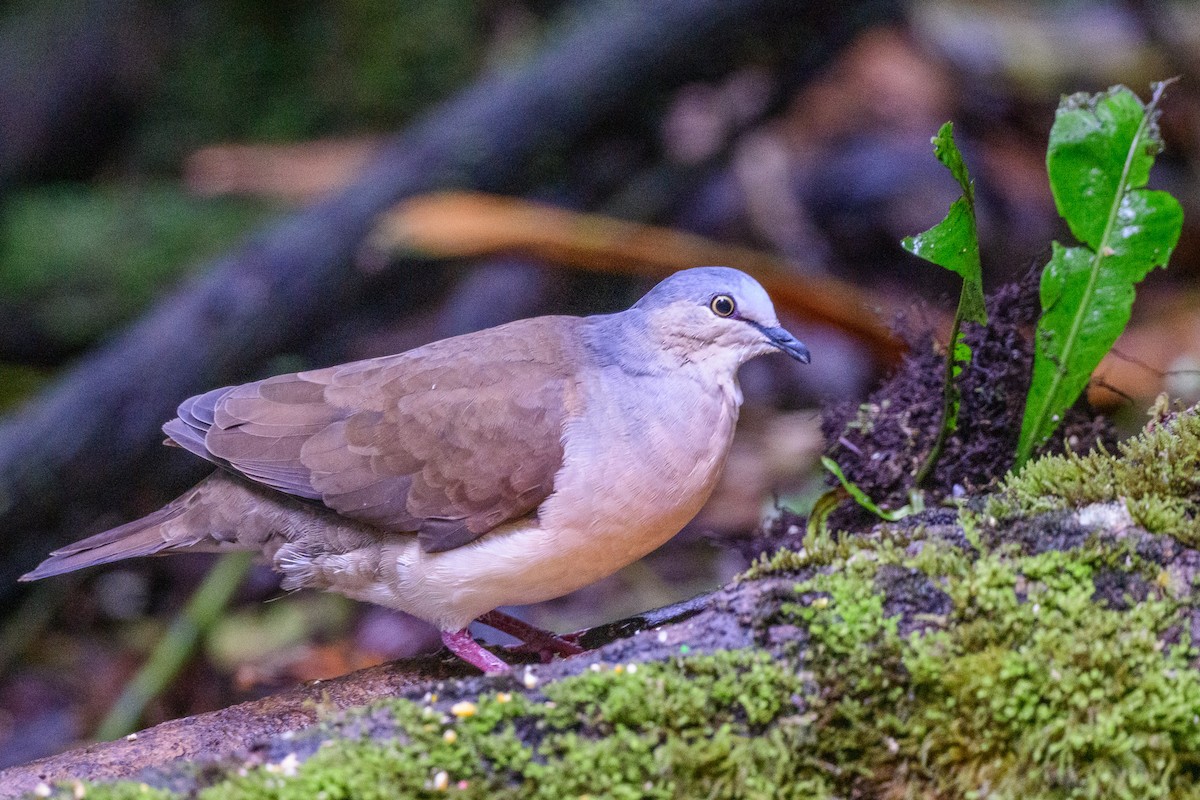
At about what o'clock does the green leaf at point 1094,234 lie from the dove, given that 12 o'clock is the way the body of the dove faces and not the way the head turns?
The green leaf is roughly at 12 o'clock from the dove.

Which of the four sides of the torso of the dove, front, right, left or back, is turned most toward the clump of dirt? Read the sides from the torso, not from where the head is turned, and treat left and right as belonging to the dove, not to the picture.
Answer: front

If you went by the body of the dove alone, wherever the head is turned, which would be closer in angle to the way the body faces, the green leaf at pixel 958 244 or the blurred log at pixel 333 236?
the green leaf

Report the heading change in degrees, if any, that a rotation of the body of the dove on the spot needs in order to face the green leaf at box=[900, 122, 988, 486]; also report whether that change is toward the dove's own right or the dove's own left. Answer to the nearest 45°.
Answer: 0° — it already faces it

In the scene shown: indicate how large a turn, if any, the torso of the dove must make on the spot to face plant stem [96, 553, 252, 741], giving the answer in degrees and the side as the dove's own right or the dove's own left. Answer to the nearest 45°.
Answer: approximately 135° to the dove's own left

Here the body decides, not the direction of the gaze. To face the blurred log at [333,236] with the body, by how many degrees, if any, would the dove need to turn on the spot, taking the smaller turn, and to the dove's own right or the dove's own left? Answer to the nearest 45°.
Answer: approximately 90° to the dove's own left

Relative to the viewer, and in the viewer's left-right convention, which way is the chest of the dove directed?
facing to the right of the viewer

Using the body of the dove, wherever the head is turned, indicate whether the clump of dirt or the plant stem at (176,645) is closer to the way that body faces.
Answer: the clump of dirt

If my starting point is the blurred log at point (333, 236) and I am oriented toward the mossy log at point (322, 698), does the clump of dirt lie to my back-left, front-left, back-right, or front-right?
front-left

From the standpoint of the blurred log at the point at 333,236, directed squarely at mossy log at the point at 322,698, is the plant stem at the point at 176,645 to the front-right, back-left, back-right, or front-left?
front-right
